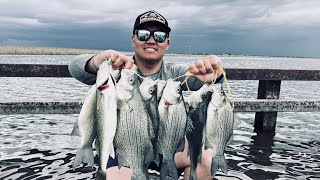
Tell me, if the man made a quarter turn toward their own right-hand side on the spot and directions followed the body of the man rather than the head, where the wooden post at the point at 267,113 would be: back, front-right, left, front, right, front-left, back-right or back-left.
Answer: back-right

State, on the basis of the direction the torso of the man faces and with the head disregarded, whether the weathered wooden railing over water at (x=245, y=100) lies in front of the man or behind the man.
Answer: behind

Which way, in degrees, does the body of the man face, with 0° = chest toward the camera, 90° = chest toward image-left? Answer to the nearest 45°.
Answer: approximately 0°
